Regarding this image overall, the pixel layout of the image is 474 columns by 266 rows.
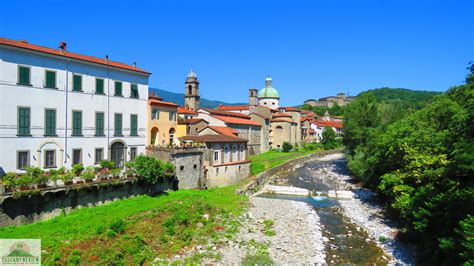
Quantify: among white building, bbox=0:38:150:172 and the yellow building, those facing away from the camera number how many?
0

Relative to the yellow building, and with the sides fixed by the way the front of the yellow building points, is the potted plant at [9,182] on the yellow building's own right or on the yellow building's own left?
on the yellow building's own right

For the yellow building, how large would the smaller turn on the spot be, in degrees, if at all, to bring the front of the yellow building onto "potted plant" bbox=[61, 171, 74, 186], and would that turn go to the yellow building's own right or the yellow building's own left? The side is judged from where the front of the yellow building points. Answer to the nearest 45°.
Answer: approximately 90° to the yellow building's own right

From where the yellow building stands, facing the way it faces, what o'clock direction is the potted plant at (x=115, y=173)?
The potted plant is roughly at 2 o'clock from the yellow building.

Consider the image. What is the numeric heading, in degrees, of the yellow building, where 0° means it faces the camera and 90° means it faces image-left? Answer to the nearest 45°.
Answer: approximately 315°

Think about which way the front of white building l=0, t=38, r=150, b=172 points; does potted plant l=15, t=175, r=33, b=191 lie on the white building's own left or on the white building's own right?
on the white building's own right

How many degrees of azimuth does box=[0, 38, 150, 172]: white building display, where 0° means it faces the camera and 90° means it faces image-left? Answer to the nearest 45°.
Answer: approximately 315°

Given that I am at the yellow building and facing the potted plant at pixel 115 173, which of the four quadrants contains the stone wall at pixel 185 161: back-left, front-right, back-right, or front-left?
front-left
